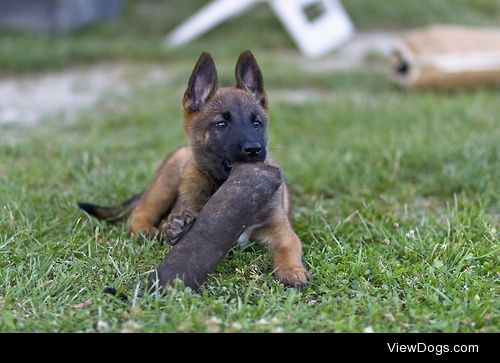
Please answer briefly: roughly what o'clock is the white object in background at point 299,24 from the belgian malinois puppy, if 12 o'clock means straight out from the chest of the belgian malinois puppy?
The white object in background is roughly at 8 o'clock from the belgian malinois puppy.

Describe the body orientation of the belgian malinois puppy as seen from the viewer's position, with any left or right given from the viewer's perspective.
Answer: facing the viewer and to the right of the viewer

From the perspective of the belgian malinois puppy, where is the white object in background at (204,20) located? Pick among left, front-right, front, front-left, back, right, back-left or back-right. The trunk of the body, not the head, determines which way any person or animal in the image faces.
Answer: back-left
